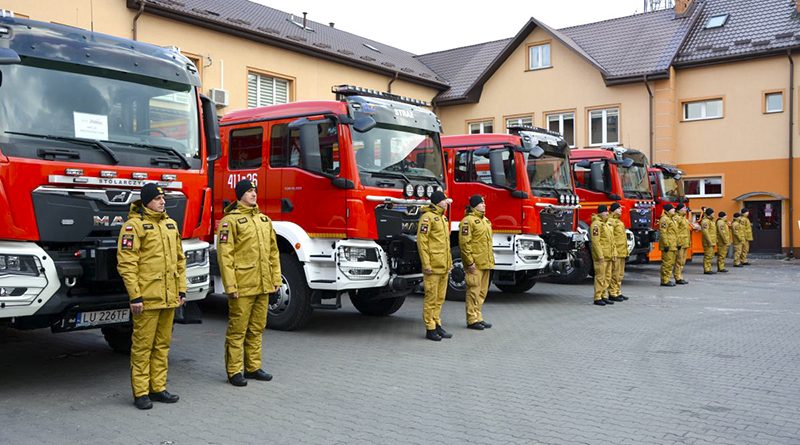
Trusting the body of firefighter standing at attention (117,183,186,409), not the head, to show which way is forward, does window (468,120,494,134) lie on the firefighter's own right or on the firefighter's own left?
on the firefighter's own left

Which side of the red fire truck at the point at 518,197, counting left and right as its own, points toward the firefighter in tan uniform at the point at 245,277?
right

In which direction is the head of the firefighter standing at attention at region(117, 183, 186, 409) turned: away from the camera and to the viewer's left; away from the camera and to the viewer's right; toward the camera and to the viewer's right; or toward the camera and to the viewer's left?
toward the camera and to the viewer's right

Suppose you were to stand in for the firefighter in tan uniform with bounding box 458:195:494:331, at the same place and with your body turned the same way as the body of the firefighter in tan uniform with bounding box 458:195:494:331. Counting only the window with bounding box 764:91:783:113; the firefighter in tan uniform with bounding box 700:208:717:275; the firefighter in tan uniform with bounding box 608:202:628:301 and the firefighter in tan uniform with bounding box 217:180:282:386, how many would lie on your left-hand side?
3
